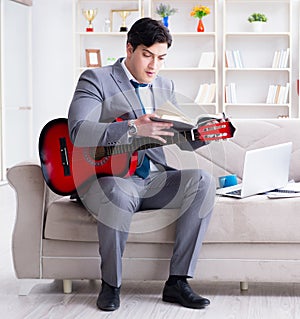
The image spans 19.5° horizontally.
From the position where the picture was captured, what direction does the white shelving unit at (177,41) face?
facing the viewer

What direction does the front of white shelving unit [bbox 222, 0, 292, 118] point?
toward the camera

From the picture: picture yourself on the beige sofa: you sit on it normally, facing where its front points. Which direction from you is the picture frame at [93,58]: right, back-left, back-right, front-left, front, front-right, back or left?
back

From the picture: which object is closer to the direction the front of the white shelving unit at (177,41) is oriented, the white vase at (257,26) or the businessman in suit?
the businessman in suit

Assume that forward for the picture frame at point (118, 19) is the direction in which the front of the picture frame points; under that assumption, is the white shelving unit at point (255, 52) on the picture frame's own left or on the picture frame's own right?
on the picture frame's own left

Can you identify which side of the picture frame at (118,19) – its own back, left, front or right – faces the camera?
front

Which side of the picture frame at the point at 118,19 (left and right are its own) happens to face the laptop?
front

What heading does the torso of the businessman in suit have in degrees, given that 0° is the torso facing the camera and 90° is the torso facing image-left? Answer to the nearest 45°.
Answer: approximately 315°

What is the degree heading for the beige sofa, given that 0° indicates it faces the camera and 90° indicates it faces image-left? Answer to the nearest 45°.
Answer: approximately 0°

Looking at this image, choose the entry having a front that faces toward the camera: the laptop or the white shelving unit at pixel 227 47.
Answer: the white shelving unit

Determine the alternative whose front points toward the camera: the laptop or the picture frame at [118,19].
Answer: the picture frame

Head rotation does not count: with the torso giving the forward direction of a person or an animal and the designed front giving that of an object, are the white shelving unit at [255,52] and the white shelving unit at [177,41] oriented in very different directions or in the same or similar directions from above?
same or similar directions

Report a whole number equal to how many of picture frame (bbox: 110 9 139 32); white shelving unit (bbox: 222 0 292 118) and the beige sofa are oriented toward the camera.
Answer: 3
